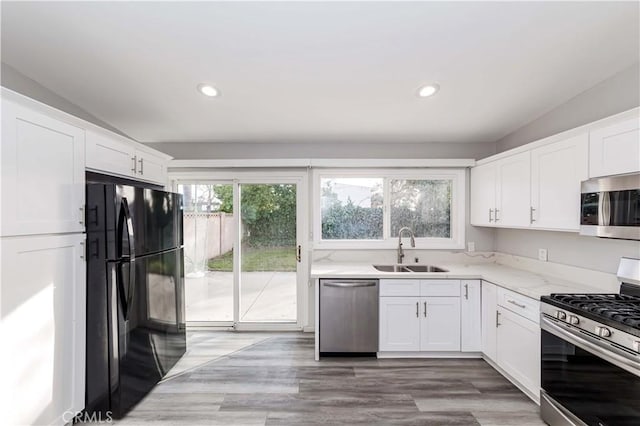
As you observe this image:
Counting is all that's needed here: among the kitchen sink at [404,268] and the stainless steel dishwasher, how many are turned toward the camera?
2

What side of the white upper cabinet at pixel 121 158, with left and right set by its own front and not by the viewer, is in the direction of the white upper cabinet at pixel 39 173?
right

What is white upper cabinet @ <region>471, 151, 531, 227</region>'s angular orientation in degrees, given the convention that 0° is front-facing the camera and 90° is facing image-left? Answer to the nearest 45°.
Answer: approximately 45°

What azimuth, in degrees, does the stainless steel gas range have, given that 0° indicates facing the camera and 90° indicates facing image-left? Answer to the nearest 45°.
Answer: approximately 45°

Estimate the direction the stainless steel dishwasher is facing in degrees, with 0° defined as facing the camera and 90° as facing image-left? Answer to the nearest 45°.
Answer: approximately 0°

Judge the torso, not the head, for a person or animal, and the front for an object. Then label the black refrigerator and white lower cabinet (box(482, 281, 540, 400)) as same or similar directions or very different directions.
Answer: very different directions

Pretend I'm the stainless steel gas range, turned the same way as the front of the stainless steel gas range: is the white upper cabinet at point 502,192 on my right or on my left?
on my right

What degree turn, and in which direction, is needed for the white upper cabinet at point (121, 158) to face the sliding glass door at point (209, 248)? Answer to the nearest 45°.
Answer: approximately 90° to its left

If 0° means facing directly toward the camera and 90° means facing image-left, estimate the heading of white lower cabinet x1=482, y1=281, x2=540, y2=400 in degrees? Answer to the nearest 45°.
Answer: approximately 45°
